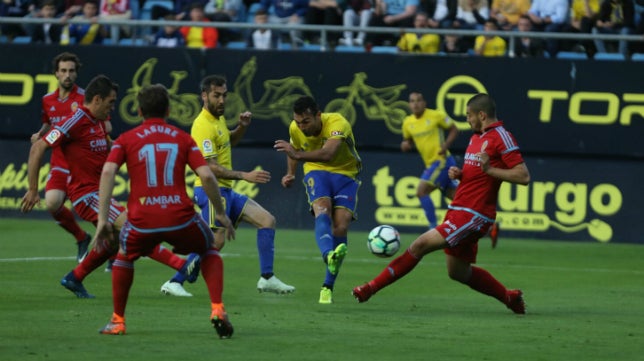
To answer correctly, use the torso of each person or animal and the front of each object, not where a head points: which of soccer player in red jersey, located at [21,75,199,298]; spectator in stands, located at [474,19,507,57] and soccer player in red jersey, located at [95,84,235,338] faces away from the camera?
soccer player in red jersey, located at [95,84,235,338]

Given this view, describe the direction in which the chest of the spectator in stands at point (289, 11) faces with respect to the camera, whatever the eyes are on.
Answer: toward the camera

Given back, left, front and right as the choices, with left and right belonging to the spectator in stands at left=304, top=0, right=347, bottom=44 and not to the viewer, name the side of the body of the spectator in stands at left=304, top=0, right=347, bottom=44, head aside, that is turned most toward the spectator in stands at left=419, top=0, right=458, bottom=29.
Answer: left

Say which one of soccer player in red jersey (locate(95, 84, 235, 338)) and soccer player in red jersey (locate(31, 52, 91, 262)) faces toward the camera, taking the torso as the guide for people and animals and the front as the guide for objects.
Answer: soccer player in red jersey (locate(31, 52, 91, 262))

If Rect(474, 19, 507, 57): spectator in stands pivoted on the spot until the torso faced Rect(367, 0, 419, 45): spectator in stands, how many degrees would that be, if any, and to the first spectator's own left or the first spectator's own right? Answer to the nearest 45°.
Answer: approximately 90° to the first spectator's own right

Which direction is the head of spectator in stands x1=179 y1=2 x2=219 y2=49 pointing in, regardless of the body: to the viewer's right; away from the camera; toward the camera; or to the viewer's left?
toward the camera

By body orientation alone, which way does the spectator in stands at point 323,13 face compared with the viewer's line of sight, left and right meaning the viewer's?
facing the viewer

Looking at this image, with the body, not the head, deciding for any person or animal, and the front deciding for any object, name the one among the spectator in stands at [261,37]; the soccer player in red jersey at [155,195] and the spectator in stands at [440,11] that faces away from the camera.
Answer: the soccer player in red jersey

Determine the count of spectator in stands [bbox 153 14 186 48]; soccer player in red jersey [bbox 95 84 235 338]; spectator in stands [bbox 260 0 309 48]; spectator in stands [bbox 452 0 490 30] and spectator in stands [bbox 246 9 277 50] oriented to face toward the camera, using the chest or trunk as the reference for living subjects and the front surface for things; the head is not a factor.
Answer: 4

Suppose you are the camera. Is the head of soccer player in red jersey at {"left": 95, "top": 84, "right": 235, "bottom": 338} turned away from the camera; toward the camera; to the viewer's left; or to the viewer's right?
away from the camera

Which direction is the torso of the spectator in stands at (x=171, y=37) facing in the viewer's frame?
toward the camera

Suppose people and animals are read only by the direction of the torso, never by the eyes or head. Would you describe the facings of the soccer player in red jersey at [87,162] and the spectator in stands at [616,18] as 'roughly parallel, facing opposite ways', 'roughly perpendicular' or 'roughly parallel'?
roughly perpendicular

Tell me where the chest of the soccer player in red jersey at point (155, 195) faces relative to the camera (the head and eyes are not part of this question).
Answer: away from the camera

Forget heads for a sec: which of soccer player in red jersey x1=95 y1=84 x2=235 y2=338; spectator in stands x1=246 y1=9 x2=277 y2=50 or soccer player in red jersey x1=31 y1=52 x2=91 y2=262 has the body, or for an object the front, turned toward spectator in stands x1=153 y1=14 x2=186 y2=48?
soccer player in red jersey x1=95 y1=84 x2=235 y2=338

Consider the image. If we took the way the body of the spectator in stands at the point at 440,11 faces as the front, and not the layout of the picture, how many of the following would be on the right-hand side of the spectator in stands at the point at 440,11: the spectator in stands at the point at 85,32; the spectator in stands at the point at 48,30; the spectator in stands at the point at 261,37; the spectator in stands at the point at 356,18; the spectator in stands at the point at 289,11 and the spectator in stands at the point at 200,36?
6

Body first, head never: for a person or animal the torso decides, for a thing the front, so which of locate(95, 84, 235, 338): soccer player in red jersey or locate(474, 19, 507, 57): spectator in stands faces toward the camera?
the spectator in stands

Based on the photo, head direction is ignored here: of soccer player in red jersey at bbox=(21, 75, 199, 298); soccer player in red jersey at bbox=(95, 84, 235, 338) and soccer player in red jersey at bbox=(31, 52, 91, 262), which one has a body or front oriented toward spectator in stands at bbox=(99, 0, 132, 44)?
soccer player in red jersey at bbox=(95, 84, 235, 338)

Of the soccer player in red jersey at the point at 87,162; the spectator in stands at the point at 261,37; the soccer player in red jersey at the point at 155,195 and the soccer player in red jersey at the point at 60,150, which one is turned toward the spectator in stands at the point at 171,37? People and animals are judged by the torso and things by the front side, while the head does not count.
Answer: the soccer player in red jersey at the point at 155,195

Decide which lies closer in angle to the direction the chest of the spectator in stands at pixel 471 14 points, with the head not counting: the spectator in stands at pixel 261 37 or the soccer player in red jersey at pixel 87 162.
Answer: the soccer player in red jersey
